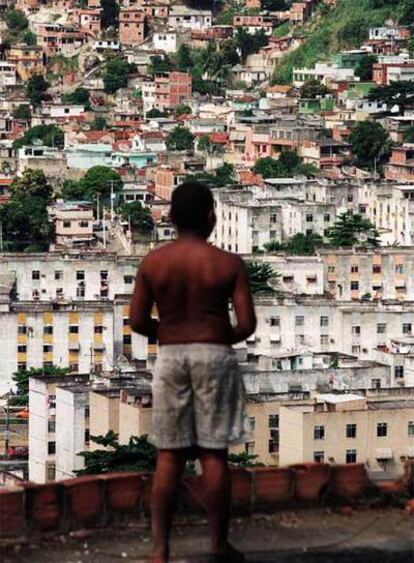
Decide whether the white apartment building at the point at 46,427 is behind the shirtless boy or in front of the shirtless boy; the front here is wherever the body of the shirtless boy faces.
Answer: in front

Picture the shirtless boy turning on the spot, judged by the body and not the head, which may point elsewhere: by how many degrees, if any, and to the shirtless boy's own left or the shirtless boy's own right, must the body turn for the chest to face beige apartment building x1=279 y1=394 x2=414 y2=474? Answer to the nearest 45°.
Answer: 0° — they already face it

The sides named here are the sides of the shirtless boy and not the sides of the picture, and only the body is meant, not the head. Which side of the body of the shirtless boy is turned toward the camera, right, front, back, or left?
back

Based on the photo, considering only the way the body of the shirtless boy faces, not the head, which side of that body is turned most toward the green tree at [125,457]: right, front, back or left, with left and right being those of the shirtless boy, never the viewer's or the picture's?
front

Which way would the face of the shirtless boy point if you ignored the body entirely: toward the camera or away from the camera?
away from the camera

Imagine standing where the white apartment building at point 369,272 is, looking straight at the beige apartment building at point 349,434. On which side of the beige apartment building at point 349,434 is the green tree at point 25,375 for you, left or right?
right

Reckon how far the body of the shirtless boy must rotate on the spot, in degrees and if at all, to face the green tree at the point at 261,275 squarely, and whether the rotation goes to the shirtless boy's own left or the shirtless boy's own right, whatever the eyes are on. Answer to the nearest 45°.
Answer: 0° — they already face it
